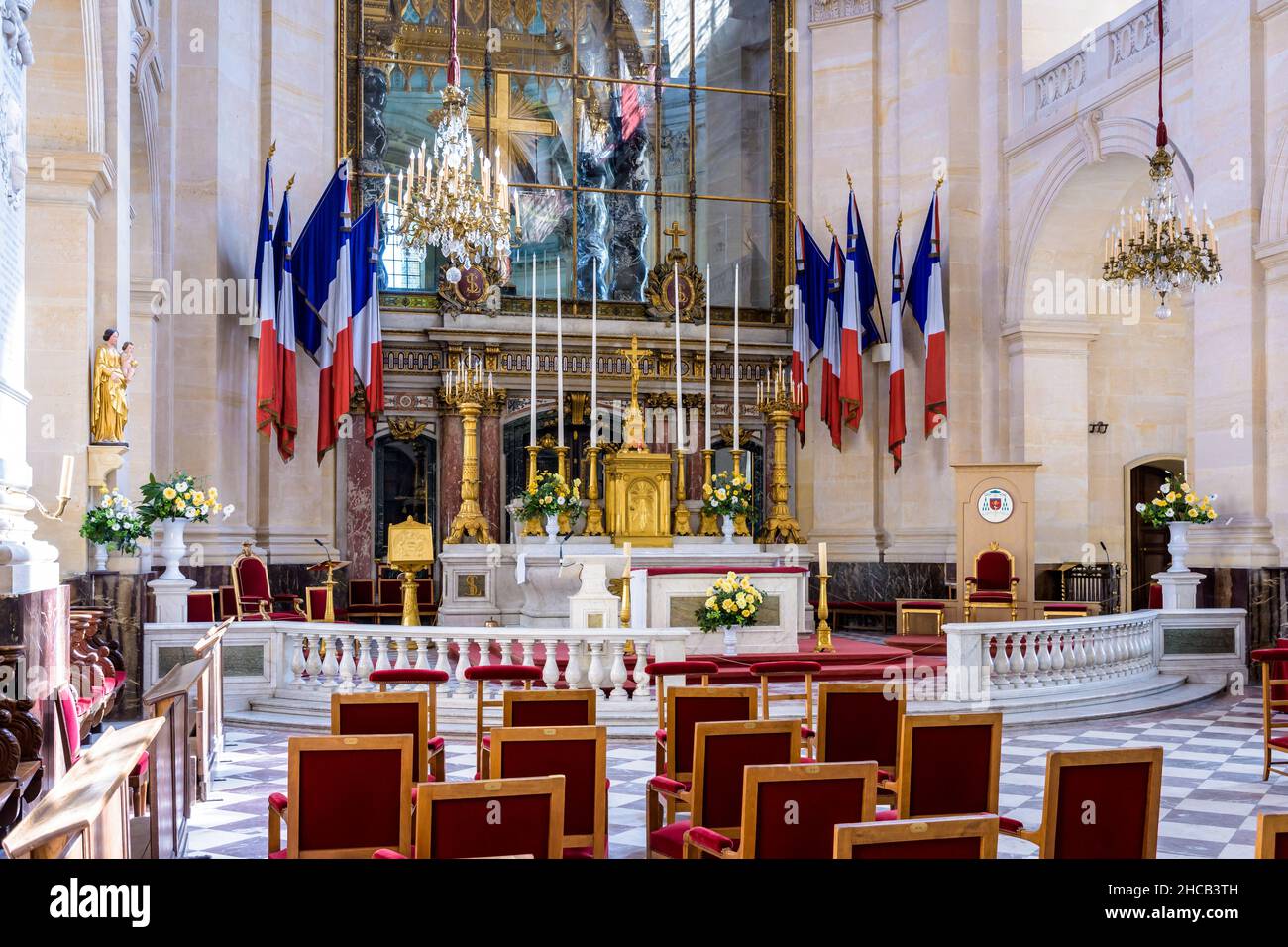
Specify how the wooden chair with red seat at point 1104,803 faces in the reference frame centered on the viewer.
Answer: facing away from the viewer and to the left of the viewer

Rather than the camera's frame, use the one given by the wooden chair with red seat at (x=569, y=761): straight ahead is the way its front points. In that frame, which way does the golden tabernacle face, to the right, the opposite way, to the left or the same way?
the opposite way

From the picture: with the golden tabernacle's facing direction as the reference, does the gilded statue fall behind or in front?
in front

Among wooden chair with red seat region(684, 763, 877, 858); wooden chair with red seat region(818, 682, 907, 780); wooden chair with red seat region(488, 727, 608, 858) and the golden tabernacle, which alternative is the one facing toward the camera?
the golden tabernacle

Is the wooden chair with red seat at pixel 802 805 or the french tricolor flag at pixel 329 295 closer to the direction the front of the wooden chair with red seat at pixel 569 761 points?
the french tricolor flag

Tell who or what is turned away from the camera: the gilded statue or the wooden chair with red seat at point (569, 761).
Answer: the wooden chair with red seat

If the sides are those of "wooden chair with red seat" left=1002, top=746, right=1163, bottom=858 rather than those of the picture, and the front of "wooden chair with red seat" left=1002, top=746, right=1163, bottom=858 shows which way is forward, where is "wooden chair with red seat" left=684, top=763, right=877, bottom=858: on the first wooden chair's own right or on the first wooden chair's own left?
on the first wooden chair's own left

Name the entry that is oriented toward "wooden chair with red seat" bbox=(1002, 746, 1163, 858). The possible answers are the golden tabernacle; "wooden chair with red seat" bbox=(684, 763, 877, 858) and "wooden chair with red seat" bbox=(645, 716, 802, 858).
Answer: the golden tabernacle

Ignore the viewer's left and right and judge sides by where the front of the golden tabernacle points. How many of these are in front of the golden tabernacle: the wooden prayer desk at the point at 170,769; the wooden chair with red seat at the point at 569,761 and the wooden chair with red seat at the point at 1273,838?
3

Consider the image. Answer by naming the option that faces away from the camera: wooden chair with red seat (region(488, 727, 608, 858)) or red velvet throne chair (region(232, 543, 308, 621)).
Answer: the wooden chair with red seat

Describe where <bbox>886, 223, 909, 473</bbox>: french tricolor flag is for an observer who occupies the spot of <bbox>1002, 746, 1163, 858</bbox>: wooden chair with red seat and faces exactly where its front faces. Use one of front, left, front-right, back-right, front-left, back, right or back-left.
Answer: front-right

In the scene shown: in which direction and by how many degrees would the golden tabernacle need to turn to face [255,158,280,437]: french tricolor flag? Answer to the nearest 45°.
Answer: approximately 90° to its right

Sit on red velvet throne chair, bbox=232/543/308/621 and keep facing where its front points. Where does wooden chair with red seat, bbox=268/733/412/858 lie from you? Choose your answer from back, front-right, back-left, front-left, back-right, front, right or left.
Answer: front-right

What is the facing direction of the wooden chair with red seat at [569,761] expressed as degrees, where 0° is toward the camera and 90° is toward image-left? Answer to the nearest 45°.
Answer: approximately 180°
